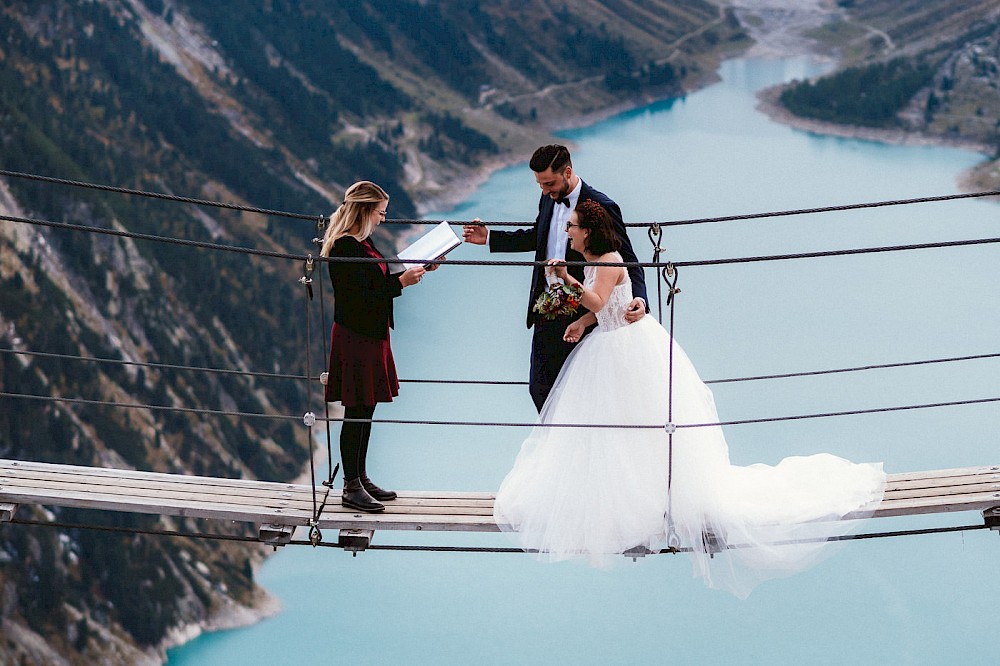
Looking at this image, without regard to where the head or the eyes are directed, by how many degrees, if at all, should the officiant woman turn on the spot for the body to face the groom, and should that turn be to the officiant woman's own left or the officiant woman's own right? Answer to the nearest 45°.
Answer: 0° — they already face them

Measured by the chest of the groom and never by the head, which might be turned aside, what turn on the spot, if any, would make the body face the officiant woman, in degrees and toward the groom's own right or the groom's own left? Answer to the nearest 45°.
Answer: approximately 45° to the groom's own right

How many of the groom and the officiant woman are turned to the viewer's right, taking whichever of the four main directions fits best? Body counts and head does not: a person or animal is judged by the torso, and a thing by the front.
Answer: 1

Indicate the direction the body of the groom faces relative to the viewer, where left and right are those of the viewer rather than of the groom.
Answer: facing the viewer and to the left of the viewer

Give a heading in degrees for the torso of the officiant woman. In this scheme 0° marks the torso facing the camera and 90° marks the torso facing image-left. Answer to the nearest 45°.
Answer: approximately 270°

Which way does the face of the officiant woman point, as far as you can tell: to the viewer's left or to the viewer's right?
to the viewer's right
